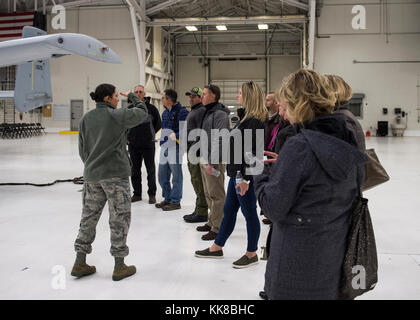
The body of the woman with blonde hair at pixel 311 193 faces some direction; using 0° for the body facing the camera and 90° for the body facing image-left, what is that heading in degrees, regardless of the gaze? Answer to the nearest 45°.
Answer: approximately 135°

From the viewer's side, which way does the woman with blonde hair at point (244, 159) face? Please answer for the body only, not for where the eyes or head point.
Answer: to the viewer's left

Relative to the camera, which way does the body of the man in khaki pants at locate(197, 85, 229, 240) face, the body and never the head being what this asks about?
to the viewer's left

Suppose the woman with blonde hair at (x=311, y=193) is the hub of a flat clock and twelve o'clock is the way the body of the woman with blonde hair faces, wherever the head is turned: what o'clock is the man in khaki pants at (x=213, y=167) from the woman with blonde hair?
The man in khaki pants is roughly at 1 o'clock from the woman with blonde hair.

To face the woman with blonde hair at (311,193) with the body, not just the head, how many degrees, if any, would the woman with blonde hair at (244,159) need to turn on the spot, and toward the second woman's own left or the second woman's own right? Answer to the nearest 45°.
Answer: approximately 90° to the second woman's own left

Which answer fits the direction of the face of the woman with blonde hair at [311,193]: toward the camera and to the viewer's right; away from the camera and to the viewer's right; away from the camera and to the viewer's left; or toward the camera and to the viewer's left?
away from the camera and to the viewer's left

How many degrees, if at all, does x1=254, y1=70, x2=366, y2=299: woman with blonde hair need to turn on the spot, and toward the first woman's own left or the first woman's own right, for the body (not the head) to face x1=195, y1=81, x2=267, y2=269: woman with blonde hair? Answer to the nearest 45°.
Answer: approximately 45° to the first woman's own right

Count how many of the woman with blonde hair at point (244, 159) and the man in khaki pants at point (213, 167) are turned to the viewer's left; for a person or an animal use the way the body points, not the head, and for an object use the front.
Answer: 2

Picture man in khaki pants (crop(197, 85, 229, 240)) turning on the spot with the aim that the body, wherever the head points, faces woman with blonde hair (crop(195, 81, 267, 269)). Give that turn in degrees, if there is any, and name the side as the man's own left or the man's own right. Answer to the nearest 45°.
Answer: approximately 90° to the man's own left
